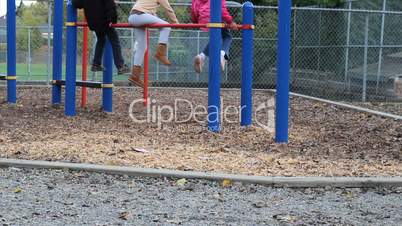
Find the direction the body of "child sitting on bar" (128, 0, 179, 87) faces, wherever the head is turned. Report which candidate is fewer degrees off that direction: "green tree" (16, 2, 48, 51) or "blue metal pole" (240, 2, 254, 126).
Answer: the blue metal pole

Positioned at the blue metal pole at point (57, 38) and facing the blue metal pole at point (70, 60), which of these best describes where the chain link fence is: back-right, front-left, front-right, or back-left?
back-left

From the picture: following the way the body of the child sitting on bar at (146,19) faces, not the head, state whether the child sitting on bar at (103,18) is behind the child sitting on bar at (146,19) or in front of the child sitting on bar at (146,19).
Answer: behind

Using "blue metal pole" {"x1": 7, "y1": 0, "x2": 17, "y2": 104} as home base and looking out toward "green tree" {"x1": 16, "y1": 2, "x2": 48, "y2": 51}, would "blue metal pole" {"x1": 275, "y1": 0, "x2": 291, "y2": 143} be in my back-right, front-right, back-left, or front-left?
back-right
